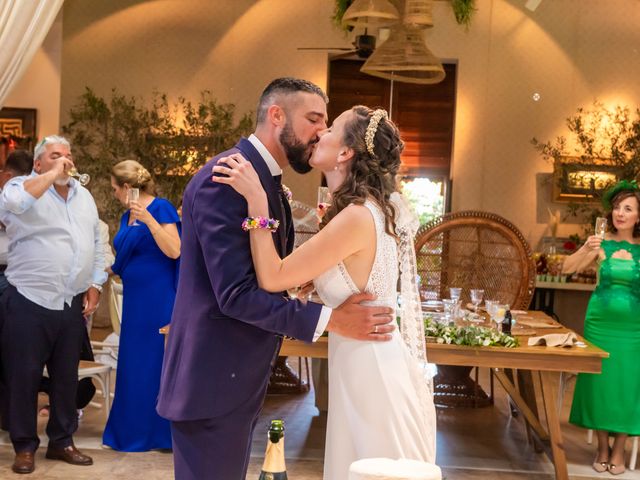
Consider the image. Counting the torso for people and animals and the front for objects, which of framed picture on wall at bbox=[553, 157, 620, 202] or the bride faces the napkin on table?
the framed picture on wall

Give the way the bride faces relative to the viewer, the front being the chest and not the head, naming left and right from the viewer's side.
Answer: facing to the left of the viewer

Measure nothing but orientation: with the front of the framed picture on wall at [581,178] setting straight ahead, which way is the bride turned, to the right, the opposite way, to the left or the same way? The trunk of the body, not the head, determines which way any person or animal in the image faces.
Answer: to the right

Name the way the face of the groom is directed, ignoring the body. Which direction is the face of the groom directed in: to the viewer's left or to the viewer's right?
to the viewer's right

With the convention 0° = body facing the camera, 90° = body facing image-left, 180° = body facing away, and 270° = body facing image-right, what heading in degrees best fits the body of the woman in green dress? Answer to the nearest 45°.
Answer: approximately 0°

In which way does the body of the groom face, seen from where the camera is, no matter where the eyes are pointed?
to the viewer's right

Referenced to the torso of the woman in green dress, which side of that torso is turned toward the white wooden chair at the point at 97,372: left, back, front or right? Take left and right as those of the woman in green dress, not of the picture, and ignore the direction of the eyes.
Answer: right

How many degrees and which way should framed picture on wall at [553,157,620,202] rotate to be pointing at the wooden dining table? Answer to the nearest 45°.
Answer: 0° — it already faces it

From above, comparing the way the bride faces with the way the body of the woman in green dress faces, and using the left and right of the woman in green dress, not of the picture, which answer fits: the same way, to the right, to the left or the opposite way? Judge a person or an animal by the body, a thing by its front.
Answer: to the right

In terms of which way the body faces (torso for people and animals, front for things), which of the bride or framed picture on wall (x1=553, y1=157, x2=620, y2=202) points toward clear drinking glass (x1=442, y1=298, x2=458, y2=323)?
the framed picture on wall
